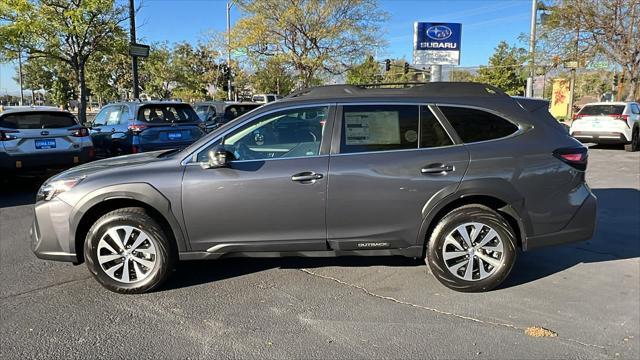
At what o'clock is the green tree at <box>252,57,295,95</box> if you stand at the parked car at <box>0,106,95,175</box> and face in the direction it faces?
The green tree is roughly at 1 o'clock from the parked car.

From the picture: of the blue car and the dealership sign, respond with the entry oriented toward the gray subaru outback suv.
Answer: the dealership sign

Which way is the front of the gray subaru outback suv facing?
to the viewer's left

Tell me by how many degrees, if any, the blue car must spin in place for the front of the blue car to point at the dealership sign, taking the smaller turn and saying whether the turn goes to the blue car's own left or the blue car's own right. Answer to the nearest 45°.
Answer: approximately 90° to the blue car's own right

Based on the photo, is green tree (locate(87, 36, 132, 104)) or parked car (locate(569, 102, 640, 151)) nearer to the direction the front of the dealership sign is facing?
the parked car

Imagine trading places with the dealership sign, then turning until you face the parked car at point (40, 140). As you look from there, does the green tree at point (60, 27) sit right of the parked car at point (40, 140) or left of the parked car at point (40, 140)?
right

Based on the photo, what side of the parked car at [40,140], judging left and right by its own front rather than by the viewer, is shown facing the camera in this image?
back

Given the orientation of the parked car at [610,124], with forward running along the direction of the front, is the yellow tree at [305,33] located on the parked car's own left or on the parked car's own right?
on the parked car's own left

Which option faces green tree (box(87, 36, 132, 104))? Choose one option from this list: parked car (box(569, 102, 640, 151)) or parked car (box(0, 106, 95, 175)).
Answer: parked car (box(0, 106, 95, 175))

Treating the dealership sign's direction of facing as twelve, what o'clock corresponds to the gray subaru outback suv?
The gray subaru outback suv is roughly at 12 o'clock from the dealership sign.

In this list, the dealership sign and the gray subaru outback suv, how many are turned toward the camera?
1

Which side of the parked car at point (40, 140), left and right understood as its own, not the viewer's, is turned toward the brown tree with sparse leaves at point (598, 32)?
right

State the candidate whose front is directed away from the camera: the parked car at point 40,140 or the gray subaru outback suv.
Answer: the parked car

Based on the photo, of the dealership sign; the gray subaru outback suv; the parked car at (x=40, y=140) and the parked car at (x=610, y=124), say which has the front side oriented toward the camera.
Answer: the dealership sign

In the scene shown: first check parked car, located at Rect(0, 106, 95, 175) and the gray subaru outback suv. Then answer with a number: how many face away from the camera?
1
